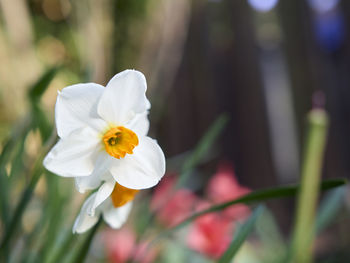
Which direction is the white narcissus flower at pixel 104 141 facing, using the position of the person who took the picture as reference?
facing the viewer and to the right of the viewer

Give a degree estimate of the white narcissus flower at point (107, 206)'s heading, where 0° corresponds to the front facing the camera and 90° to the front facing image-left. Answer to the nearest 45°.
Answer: approximately 270°
